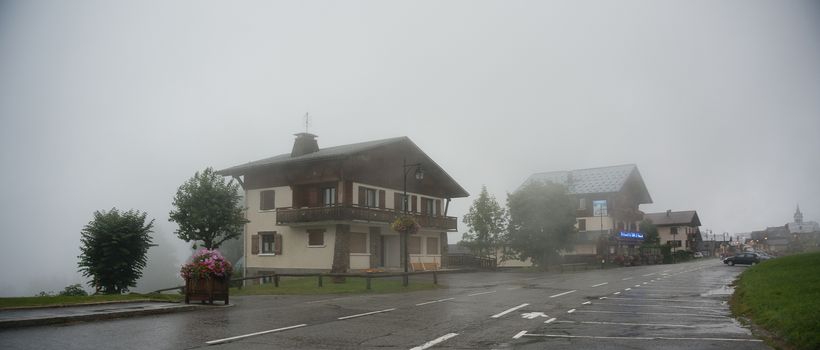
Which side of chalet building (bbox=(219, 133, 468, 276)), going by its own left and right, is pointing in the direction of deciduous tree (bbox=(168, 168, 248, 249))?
right

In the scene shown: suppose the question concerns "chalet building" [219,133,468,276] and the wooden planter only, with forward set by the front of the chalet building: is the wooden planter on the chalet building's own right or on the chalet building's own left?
on the chalet building's own right

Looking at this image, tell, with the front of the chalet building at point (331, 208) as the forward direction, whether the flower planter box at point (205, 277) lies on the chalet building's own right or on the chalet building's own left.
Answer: on the chalet building's own right

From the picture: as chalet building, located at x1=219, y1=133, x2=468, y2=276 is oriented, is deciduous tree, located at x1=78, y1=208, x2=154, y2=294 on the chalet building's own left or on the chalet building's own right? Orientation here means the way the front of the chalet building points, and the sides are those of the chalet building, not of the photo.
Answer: on the chalet building's own right
